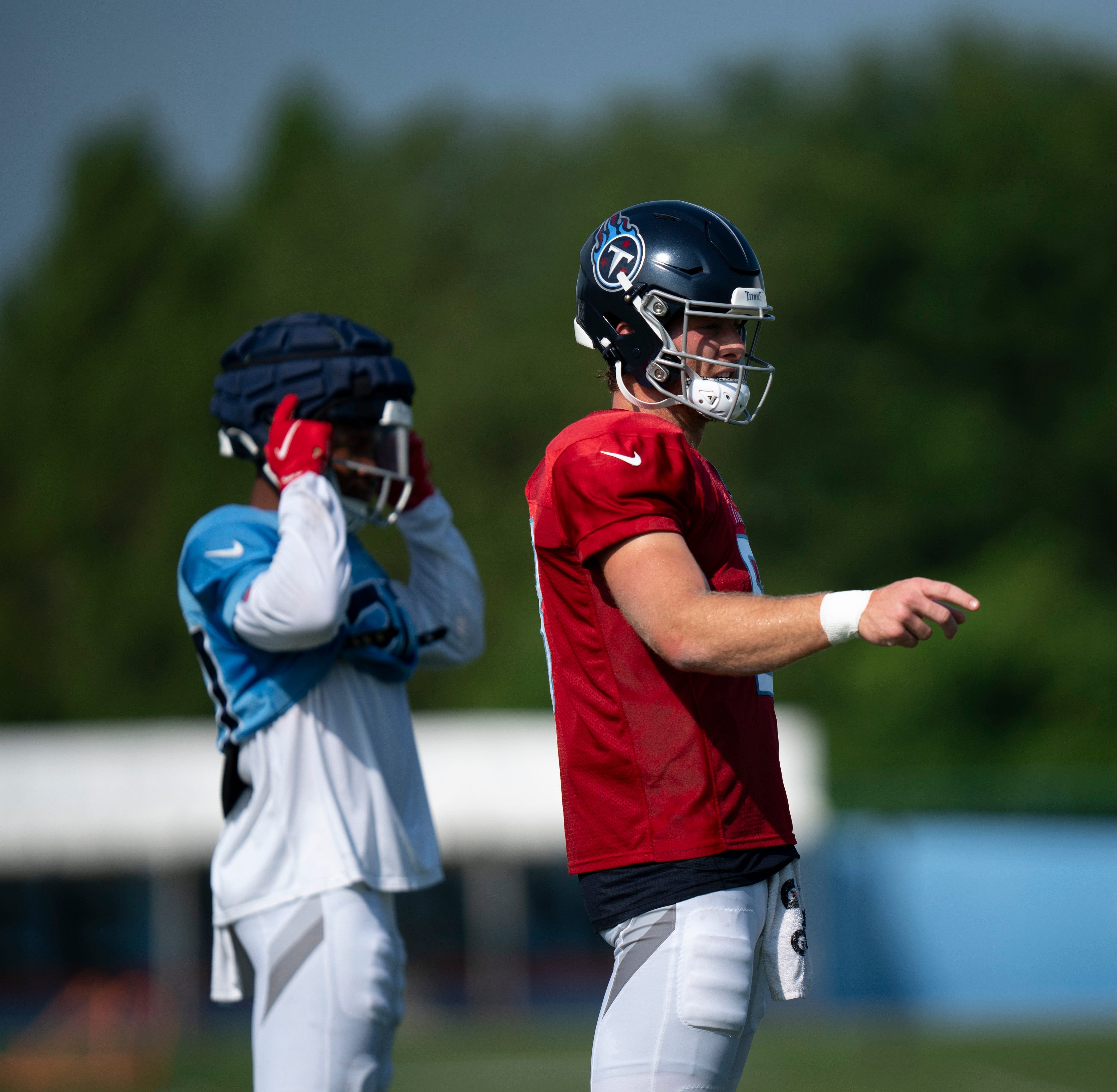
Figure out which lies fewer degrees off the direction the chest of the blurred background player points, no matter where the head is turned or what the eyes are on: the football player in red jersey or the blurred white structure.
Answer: the football player in red jersey

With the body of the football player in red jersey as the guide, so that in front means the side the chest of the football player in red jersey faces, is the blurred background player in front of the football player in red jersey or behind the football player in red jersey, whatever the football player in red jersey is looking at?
behind

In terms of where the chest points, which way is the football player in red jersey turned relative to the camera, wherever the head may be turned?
to the viewer's right

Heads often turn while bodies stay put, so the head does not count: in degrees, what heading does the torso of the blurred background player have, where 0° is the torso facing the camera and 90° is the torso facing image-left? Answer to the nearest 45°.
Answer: approximately 315°

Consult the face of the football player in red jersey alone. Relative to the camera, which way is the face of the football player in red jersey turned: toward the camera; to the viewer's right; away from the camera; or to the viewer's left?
to the viewer's right

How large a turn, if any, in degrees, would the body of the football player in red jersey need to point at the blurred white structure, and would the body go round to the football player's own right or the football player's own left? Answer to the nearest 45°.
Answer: approximately 135° to the football player's own left

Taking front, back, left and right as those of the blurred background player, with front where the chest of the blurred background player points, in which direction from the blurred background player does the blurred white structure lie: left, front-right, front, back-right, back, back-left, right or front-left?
back-left
